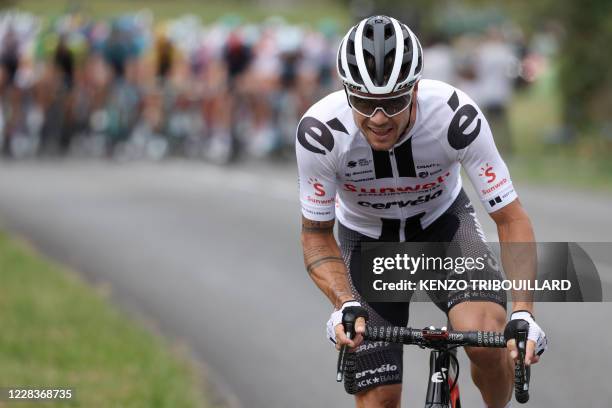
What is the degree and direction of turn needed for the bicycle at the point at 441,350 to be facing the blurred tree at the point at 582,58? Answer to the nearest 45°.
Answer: approximately 180°

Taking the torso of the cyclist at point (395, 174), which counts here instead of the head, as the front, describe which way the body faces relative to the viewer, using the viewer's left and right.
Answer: facing the viewer

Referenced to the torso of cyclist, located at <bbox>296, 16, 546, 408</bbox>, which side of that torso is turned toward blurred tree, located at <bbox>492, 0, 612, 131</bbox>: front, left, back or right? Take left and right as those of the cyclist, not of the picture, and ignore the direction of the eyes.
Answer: back

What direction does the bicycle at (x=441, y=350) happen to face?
toward the camera
